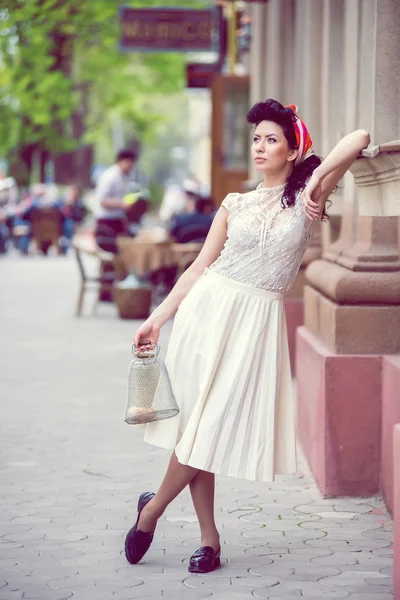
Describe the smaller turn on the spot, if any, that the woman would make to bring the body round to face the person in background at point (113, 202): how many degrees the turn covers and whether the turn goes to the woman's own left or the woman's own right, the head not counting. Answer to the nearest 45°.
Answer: approximately 135° to the woman's own right

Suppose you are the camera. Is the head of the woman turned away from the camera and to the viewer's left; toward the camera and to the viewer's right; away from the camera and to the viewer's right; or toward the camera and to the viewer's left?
toward the camera and to the viewer's left

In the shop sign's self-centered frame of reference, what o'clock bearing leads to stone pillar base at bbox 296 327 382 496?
The stone pillar base is roughly at 12 o'clock from the shop sign.

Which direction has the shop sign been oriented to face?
toward the camera

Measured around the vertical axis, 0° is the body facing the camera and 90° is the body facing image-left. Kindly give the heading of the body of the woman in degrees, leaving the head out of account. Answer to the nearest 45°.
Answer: approximately 45°

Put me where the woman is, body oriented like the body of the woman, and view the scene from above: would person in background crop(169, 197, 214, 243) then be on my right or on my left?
on my right

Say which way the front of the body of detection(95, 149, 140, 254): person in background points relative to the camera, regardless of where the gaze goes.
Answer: to the viewer's right

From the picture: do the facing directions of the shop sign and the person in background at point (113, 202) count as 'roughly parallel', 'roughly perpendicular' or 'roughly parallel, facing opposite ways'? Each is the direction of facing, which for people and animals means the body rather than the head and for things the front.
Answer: roughly perpendicular
